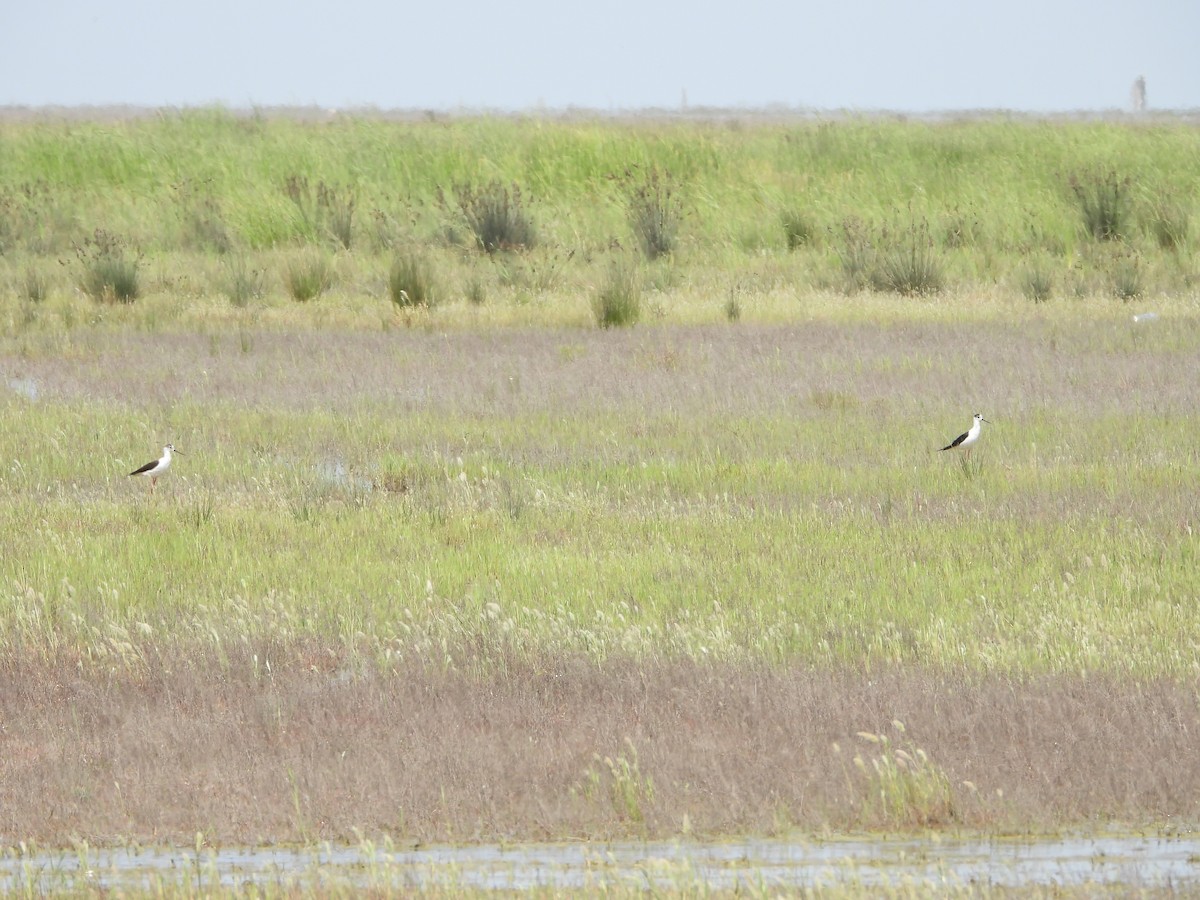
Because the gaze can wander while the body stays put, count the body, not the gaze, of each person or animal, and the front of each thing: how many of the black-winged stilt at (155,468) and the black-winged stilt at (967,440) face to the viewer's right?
2

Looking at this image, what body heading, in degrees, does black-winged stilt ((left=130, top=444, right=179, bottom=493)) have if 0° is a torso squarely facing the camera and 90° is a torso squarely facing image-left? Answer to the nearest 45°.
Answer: approximately 270°

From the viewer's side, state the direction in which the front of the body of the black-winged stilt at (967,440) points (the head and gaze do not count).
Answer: to the viewer's right

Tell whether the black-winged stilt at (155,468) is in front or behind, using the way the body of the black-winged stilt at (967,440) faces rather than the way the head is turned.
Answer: behind

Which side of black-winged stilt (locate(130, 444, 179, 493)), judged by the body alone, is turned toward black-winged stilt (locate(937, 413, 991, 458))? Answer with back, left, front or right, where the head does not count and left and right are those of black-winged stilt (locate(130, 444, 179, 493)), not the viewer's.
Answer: front
